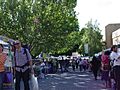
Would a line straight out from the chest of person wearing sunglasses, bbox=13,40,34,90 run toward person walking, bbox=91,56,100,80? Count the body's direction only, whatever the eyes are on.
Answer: no

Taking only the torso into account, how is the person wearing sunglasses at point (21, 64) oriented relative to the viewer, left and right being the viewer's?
facing the viewer and to the left of the viewer
